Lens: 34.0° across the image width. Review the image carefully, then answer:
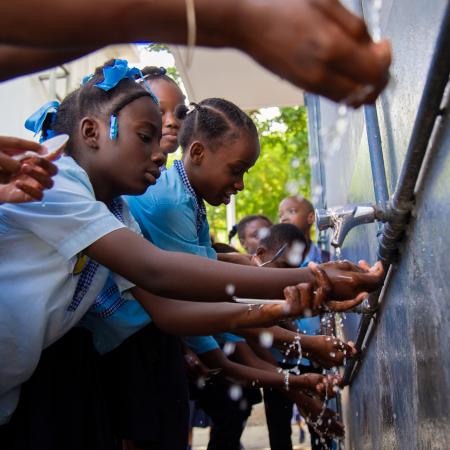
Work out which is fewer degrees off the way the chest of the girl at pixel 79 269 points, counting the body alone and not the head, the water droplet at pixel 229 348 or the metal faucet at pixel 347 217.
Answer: the metal faucet

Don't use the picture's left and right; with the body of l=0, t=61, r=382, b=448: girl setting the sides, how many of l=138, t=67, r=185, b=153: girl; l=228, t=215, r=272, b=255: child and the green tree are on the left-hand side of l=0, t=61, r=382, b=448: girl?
3

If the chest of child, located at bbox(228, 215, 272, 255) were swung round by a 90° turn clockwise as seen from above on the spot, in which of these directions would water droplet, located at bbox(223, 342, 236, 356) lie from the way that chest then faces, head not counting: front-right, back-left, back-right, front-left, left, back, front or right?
front-left

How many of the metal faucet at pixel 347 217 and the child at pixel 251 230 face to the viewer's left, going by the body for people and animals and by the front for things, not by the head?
1

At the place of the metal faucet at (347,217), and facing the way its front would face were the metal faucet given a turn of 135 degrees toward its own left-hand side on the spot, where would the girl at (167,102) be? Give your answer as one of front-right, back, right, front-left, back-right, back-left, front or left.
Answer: back

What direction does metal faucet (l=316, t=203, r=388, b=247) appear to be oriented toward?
to the viewer's left

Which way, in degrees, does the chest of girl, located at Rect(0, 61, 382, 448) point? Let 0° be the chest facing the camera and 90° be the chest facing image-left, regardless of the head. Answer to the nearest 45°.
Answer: approximately 270°

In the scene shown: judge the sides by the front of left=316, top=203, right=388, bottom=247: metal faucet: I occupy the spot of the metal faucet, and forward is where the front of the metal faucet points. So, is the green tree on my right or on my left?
on my right

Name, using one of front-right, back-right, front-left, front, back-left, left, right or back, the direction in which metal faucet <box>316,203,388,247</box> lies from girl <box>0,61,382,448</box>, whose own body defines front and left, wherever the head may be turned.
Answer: front

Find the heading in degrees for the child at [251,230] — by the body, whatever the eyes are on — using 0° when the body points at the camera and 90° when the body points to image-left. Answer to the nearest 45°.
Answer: approximately 315°

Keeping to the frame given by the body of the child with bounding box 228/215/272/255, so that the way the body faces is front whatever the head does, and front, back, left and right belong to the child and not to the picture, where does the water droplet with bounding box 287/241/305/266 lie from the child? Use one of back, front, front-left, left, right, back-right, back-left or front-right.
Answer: front-right

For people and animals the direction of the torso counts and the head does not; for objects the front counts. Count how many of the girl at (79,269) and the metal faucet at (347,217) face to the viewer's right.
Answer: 1

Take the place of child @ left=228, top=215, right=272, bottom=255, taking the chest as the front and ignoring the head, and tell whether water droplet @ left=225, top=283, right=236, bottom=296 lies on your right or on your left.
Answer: on your right
